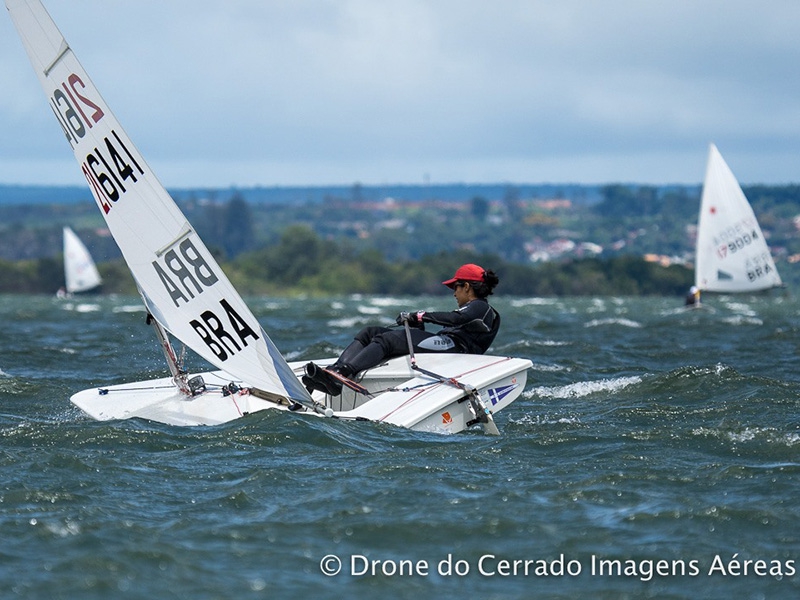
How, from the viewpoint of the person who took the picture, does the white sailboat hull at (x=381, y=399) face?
facing away from the viewer and to the left of the viewer

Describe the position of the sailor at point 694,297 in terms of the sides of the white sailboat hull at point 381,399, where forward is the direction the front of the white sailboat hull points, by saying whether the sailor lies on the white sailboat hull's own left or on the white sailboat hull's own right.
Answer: on the white sailboat hull's own right

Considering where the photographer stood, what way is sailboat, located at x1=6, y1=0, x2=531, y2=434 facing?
facing away from the viewer and to the left of the viewer

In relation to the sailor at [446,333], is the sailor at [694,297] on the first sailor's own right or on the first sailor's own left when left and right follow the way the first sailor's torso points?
on the first sailor's own right

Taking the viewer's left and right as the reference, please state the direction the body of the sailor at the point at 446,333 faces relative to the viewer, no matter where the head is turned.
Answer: facing to the left of the viewer
